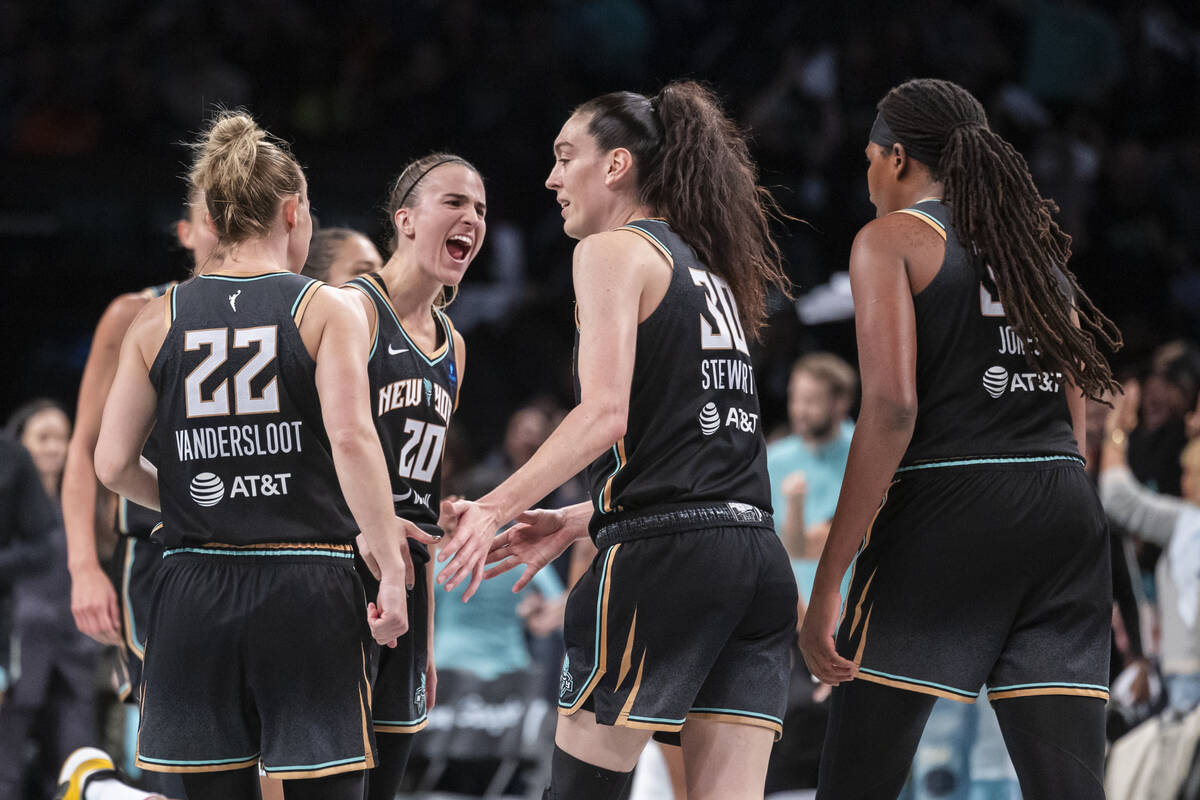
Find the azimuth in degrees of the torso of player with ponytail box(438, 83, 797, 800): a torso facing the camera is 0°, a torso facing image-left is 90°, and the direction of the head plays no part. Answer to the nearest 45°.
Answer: approximately 135°

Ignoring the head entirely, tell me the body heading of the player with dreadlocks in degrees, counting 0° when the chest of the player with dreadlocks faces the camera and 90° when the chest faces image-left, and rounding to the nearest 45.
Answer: approximately 135°

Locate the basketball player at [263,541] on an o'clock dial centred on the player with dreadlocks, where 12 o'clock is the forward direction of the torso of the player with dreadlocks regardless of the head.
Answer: The basketball player is roughly at 10 o'clock from the player with dreadlocks.

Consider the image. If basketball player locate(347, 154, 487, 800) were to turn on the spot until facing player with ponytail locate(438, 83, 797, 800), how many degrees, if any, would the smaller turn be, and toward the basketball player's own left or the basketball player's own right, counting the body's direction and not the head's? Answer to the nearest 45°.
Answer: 0° — they already face them

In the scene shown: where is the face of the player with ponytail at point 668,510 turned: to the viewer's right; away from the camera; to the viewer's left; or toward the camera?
to the viewer's left

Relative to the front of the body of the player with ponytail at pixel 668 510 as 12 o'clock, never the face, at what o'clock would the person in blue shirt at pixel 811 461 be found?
The person in blue shirt is roughly at 2 o'clock from the player with ponytail.

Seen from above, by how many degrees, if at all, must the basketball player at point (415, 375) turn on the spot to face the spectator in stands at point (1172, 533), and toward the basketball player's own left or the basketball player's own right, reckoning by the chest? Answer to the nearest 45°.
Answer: approximately 90° to the basketball player's own left

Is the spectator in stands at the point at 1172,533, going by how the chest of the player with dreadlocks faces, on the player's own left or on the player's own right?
on the player's own right

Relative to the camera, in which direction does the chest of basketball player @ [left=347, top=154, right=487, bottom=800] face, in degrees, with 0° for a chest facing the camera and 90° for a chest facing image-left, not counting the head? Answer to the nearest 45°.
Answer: approximately 315°

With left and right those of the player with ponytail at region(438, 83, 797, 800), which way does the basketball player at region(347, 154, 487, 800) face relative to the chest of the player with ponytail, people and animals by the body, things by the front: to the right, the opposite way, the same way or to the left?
the opposite way

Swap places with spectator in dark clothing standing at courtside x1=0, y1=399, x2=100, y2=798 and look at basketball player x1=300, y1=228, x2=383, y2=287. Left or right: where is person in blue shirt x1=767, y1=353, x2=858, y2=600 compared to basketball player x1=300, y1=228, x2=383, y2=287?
left
